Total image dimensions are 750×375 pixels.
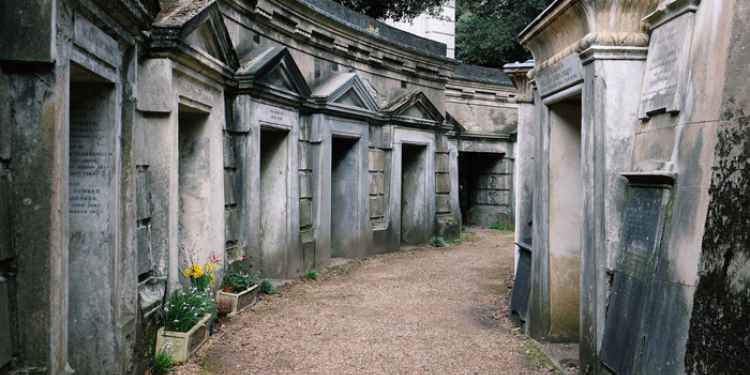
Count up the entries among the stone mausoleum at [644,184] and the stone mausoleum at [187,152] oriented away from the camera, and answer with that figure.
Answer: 0

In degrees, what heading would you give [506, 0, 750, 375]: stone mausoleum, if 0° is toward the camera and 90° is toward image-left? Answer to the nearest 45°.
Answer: approximately 45°

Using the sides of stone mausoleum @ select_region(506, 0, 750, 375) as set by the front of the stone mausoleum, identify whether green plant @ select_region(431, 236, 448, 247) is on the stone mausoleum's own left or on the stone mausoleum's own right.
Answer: on the stone mausoleum's own right

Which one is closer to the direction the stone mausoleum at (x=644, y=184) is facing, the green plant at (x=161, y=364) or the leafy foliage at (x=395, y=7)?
the green plant

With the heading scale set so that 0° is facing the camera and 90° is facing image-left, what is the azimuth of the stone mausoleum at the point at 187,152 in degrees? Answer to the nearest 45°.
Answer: approximately 315°

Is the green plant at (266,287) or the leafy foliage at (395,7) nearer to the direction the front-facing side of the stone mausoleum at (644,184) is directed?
the green plant
